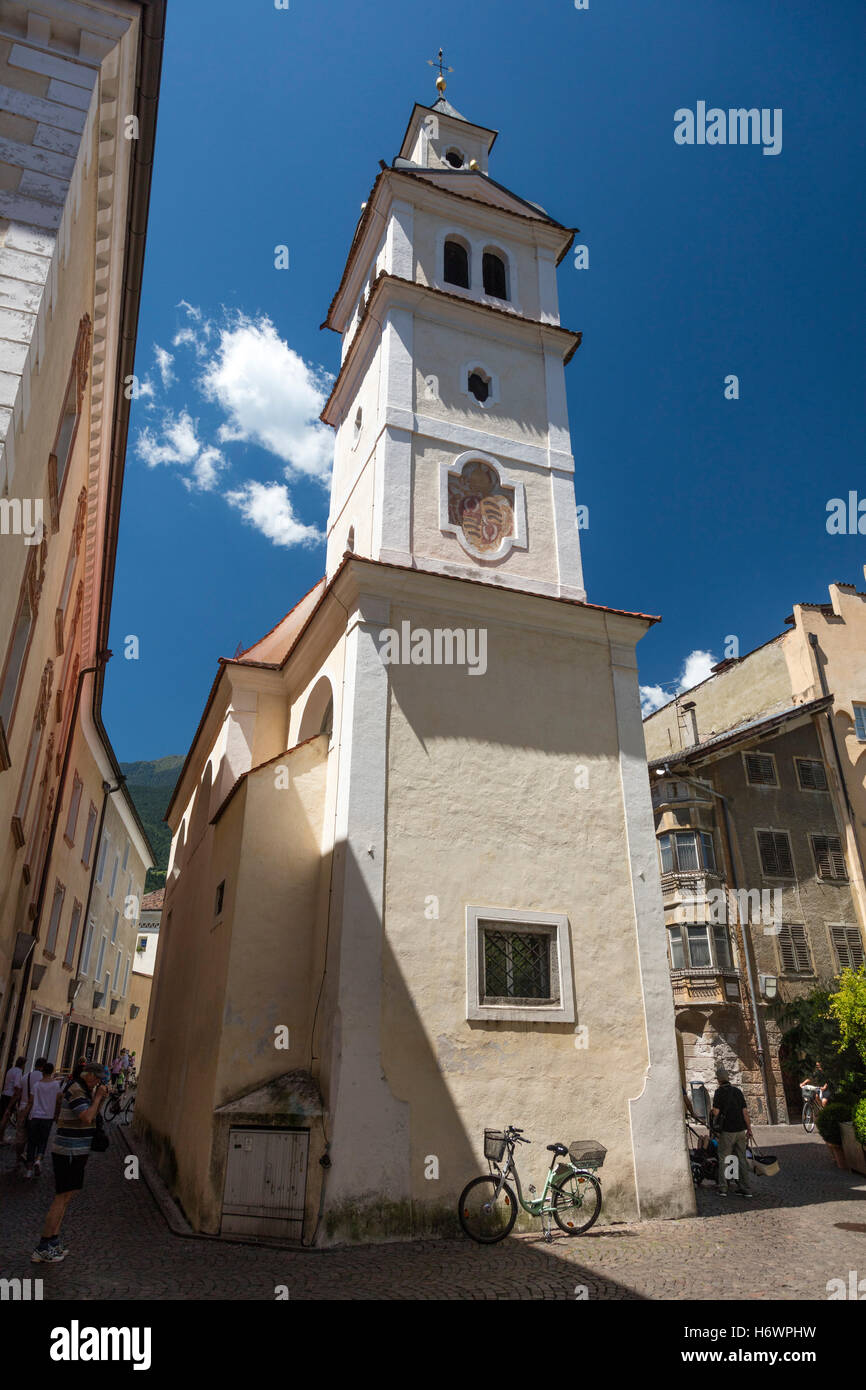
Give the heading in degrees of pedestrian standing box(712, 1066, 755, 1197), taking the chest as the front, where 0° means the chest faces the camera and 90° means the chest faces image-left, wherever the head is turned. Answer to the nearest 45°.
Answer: approximately 180°

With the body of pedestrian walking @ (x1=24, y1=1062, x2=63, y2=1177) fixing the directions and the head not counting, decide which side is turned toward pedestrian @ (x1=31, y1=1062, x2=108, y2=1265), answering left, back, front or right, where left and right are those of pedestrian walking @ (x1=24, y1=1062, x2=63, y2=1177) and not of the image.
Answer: back

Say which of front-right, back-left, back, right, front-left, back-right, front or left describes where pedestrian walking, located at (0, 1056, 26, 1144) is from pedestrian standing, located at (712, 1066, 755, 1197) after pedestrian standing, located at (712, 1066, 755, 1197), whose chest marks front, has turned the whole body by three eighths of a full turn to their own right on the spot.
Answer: back-right

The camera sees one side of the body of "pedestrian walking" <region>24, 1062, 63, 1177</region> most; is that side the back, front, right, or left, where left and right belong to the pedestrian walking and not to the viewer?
back

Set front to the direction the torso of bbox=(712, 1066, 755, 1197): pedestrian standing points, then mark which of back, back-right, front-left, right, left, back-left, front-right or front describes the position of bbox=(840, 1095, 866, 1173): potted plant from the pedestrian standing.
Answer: front-right

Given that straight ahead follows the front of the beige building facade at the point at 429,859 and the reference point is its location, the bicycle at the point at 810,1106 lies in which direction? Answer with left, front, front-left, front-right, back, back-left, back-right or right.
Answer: back-left

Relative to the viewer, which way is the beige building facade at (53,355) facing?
to the viewer's right

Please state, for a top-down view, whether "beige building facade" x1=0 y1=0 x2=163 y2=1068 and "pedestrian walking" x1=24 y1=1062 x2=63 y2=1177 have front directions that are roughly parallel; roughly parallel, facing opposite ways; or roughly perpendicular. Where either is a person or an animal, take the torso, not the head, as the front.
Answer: roughly perpendicular

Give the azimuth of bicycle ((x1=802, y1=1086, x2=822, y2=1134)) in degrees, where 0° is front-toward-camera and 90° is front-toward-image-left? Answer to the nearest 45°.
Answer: approximately 0°
